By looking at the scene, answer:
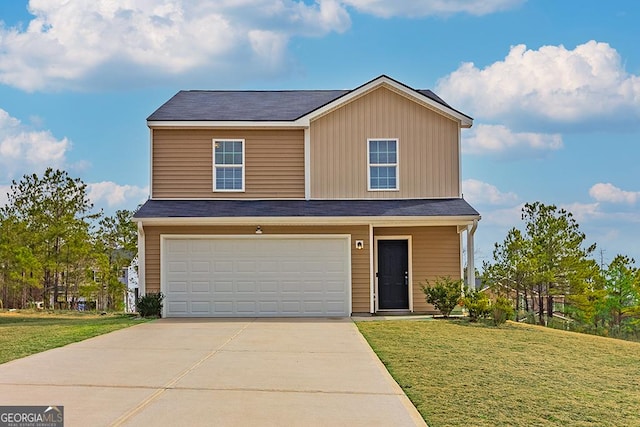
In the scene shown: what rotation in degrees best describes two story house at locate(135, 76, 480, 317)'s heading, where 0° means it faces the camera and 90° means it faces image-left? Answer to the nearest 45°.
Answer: approximately 0°

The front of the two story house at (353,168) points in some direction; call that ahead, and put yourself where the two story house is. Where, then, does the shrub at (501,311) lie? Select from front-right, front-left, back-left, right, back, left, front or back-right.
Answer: front-left

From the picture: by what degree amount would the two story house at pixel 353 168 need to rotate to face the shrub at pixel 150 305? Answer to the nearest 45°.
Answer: approximately 90° to its right
